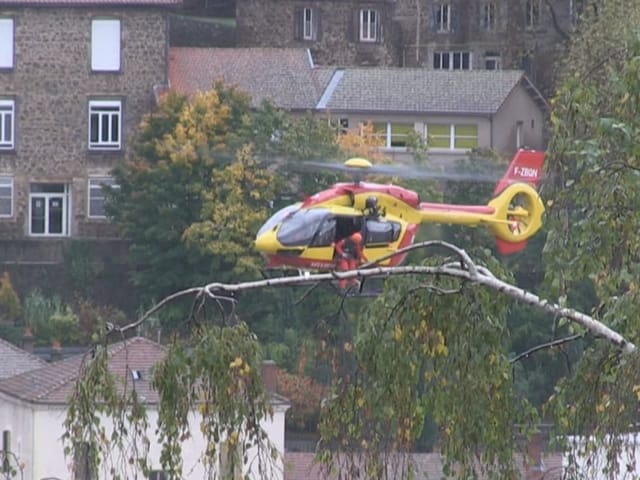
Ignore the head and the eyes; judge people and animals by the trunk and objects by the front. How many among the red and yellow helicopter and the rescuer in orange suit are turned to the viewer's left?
1

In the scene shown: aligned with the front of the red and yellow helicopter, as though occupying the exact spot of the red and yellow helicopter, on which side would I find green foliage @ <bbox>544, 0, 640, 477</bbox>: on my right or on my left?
on my left

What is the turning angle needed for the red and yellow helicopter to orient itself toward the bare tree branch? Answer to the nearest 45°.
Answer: approximately 90° to its left

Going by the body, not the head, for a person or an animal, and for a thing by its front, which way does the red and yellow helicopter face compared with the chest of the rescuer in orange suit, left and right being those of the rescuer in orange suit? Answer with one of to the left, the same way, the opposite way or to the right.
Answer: to the right

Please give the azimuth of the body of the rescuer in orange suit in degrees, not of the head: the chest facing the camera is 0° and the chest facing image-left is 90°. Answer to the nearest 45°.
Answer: approximately 0°

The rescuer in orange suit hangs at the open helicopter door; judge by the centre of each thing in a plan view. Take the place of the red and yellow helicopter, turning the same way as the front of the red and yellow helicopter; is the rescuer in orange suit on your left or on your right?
on your left

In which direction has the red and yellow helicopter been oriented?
to the viewer's left
